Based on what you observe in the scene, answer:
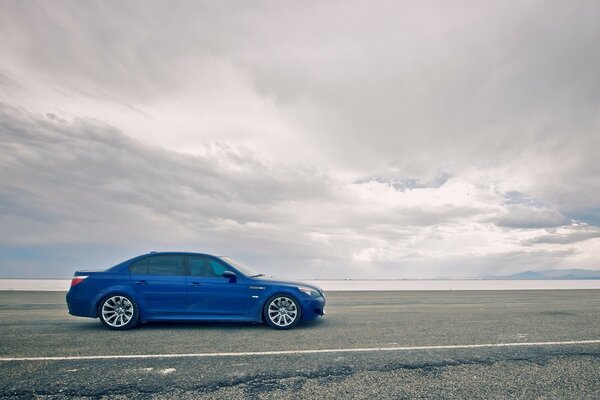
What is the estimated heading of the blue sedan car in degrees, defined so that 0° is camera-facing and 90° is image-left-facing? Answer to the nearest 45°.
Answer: approximately 270°
